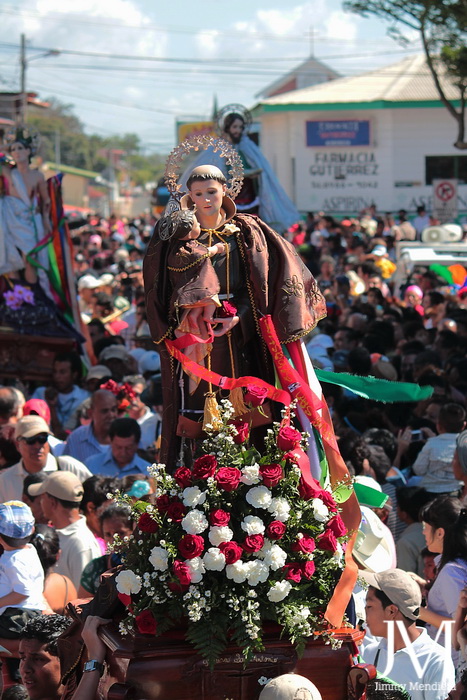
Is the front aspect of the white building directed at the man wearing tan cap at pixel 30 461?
yes

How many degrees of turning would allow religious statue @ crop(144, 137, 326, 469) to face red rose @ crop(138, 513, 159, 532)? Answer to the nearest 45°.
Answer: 0° — it already faces it

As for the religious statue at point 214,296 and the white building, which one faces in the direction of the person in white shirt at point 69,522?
the white building

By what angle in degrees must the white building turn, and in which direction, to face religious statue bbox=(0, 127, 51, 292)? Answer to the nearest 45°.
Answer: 0° — it already faces it

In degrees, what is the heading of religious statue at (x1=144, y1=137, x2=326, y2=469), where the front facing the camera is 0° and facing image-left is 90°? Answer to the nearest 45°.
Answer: approximately 0°

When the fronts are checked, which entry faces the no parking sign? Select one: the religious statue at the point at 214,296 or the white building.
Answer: the white building

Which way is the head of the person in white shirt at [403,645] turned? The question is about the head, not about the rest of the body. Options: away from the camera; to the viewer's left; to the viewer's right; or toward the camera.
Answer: to the viewer's left

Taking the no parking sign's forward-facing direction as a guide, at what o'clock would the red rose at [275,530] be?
The red rose is roughly at 12 o'clock from the no parking sign.

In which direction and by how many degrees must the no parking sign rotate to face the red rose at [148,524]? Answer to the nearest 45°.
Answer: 0° — it already faces it
